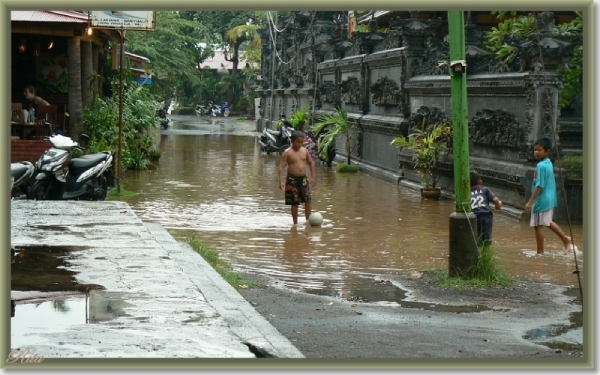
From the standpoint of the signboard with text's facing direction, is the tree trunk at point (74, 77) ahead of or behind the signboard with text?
behind

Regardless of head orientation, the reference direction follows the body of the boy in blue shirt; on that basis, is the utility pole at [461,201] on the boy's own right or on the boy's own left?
on the boy's own left

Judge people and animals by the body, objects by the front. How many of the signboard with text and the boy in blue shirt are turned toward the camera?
1

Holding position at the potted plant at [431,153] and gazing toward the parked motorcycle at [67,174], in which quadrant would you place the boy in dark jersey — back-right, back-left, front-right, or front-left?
front-left

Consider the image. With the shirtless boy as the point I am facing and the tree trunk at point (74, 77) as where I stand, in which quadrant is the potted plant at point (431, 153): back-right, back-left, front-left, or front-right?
front-left

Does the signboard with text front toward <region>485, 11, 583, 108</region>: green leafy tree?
no

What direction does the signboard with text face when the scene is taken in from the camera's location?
facing the viewer

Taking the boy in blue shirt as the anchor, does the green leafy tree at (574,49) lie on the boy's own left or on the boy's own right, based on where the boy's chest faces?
on the boy's own right

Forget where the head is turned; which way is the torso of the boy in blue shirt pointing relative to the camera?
to the viewer's left

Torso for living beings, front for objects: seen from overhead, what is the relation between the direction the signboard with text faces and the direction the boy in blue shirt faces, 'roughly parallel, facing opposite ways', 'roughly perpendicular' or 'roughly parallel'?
roughly perpendicular
